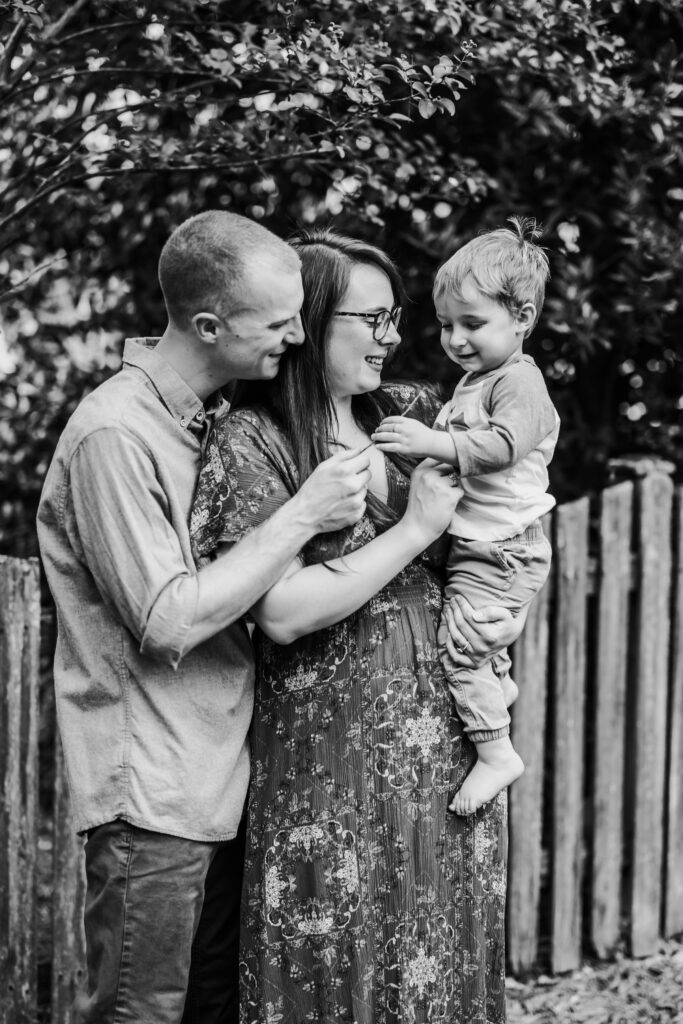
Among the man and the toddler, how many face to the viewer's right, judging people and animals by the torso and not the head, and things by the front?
1

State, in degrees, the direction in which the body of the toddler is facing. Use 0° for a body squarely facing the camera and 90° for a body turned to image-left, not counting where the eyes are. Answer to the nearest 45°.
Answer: approximately 45°

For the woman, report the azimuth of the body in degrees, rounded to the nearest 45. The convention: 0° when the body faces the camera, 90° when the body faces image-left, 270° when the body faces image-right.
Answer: approximately 315°

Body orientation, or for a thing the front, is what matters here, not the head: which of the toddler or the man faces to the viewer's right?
the man

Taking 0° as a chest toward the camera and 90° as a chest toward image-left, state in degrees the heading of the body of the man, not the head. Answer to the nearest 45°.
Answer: approximately 270°
